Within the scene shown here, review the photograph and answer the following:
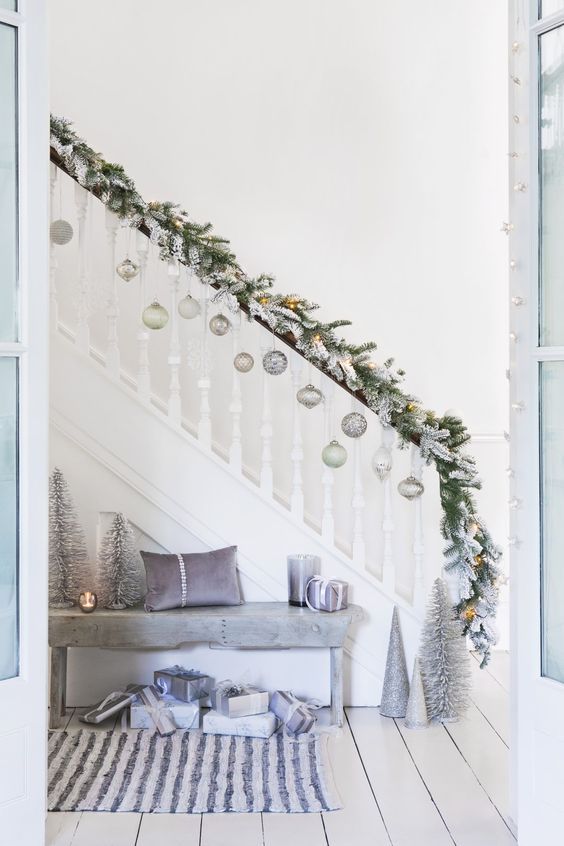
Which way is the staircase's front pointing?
to the viewer's right
